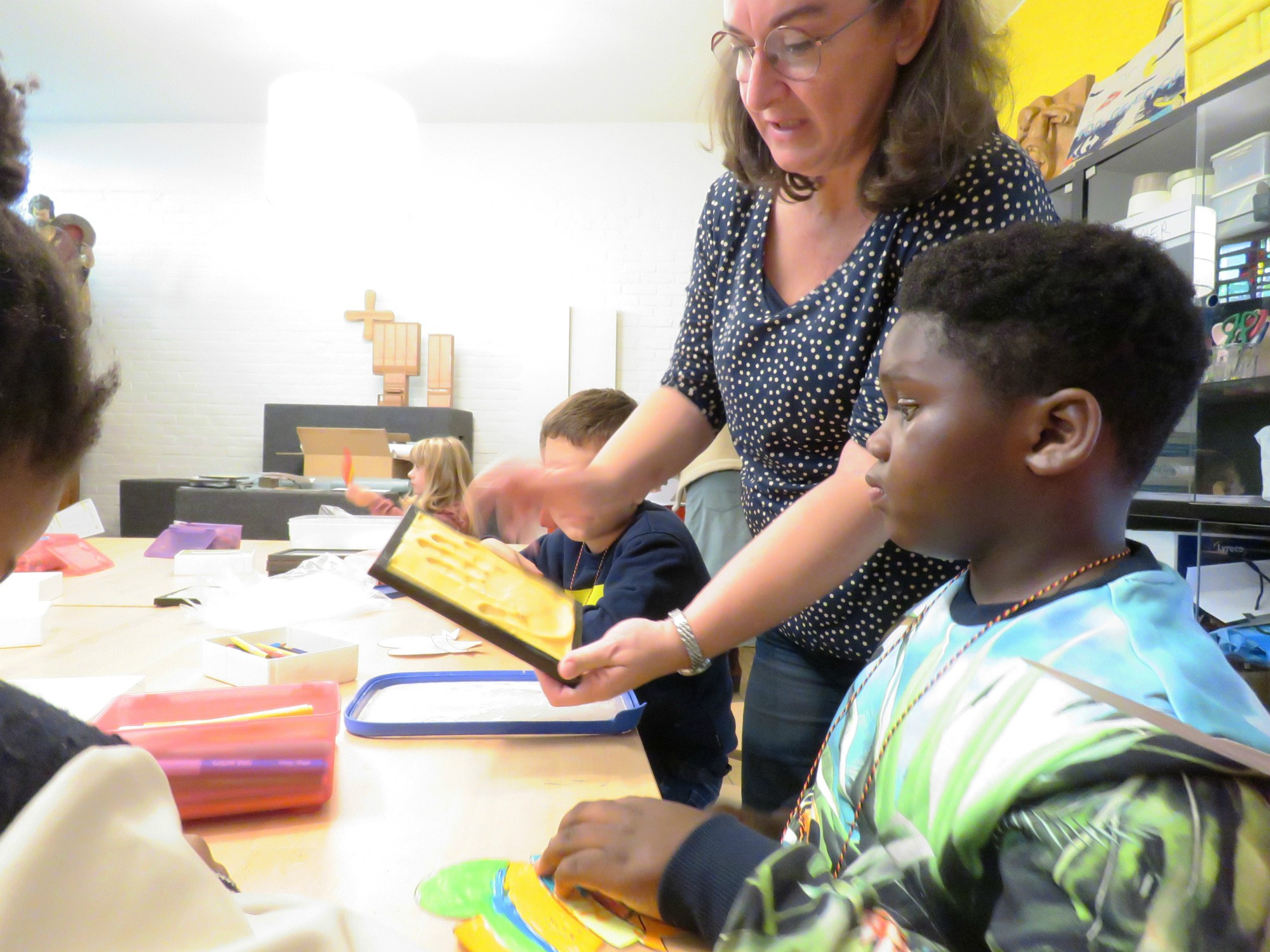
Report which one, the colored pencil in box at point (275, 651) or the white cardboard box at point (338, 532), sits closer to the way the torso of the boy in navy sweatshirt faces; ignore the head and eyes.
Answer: the colored pencil in box

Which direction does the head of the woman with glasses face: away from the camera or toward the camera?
toward the camera

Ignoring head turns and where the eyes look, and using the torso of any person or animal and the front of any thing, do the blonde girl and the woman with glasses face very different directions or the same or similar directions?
same or similar directions

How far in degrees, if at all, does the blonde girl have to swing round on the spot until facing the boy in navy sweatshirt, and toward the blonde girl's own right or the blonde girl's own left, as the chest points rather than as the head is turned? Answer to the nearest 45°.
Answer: approximately 90° to the blonde girl's own left

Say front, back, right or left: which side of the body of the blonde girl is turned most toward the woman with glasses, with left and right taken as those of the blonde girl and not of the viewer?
left

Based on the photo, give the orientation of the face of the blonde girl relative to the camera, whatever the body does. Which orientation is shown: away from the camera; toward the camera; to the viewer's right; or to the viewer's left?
to the viewer's left

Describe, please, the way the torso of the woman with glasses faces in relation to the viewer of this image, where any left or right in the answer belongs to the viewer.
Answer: facing the viewer and to the left of the viewer

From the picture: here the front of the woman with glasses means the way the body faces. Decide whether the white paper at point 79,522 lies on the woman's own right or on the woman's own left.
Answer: on the woman's own right

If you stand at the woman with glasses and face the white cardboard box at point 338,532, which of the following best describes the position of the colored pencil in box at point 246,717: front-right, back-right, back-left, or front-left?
front-left

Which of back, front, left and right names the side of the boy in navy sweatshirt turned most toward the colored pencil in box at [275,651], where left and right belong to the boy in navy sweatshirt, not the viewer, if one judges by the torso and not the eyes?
front

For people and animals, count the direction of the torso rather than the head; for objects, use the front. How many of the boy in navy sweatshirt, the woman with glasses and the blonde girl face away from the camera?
0

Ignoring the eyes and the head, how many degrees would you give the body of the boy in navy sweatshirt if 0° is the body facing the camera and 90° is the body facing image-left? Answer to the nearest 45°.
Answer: approximately 45°
